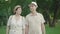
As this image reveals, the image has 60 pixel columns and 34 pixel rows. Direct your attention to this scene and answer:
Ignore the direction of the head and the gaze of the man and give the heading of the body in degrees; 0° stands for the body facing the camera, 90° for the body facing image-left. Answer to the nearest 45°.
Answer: approximately 0°

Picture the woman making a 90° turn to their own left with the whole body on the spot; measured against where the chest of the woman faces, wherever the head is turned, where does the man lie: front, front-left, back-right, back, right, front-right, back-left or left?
front
